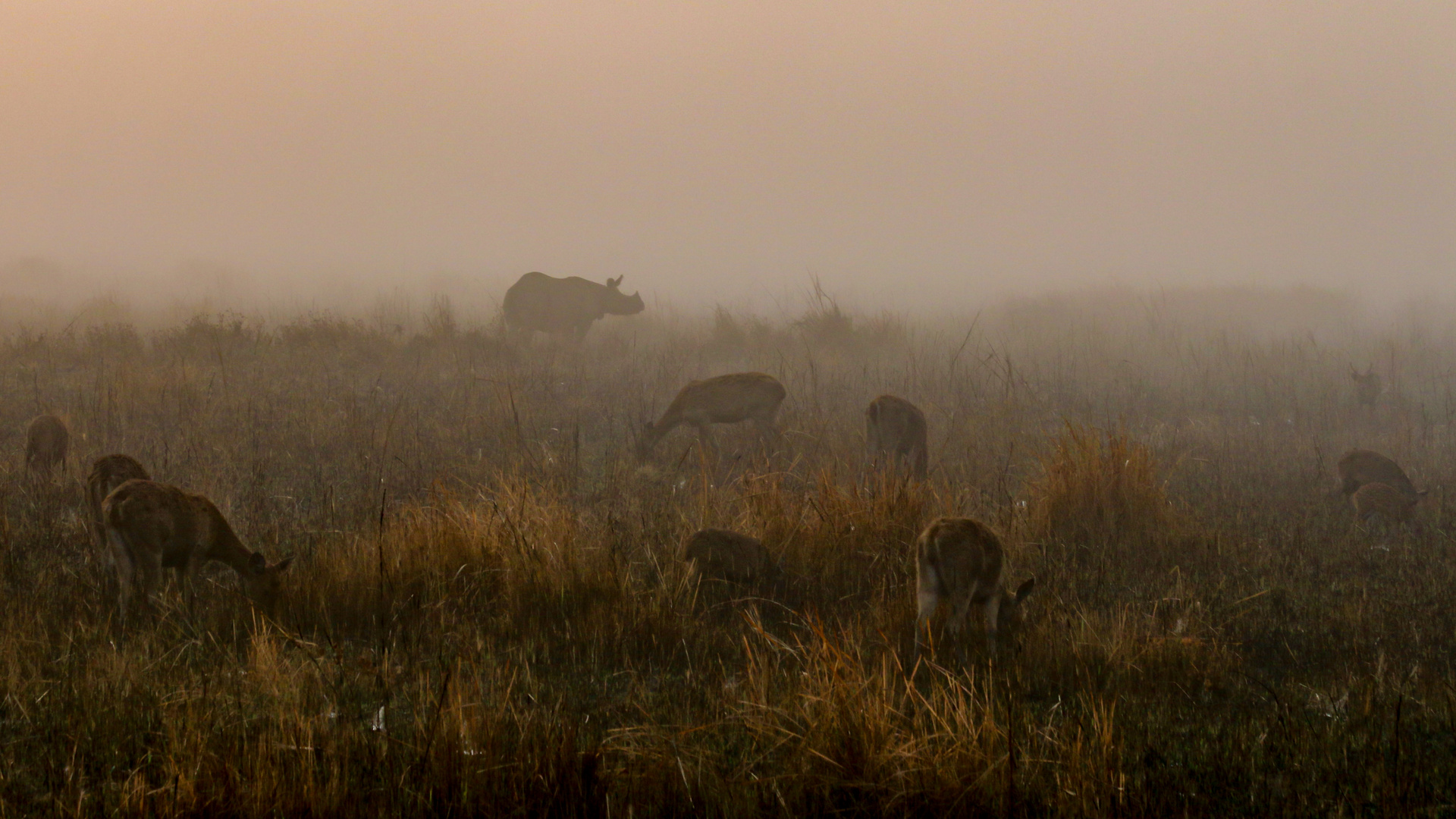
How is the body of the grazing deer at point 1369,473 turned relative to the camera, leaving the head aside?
to the viewer's right

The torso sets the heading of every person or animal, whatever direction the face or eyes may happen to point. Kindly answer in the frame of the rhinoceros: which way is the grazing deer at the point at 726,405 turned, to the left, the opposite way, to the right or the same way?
the opposite way

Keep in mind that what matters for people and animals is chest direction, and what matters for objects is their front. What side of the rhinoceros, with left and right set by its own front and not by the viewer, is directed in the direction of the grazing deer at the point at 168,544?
right

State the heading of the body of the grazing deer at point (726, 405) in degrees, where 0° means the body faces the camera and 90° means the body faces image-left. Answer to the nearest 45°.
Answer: approximately 90°

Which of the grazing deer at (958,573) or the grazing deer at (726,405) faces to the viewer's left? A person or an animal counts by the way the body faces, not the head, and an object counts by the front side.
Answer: the grazing deer at (726,405)

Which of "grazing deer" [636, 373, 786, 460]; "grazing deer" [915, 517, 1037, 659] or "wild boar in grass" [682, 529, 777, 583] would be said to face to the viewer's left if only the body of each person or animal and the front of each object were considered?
"grazing deer" [636, 373, 786, 460]

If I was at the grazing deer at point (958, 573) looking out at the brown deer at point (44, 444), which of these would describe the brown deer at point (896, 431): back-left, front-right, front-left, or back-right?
front-right

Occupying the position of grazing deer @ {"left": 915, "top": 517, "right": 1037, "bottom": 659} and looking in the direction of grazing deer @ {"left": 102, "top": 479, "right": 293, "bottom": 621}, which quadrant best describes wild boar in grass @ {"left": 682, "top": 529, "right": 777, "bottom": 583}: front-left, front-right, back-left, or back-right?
front-right

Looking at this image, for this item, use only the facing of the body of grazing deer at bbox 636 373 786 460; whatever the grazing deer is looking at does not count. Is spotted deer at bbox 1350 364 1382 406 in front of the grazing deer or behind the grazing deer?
behind

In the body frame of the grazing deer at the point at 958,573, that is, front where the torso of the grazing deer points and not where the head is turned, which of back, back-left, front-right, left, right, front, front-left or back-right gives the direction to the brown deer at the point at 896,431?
front-left

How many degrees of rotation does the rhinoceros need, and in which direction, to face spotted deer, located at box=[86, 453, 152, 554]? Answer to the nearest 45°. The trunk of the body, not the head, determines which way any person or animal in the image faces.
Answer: approximately 90° to its right

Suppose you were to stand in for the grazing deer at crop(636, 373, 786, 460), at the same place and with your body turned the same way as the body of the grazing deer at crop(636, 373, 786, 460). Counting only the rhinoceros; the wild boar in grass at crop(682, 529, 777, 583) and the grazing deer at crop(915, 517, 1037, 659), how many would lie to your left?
2

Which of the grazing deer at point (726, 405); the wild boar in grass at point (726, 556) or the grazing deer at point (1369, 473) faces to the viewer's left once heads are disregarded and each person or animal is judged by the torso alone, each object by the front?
the grazing deer at point (726, 405)

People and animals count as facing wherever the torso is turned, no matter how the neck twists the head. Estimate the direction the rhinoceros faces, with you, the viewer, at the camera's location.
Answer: facing to the right of the viewer

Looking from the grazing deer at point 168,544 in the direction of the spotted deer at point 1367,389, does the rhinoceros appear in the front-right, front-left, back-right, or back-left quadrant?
front-left

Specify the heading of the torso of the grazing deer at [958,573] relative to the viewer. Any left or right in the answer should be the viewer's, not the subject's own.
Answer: facing away from the viewer and to the right of the viewer

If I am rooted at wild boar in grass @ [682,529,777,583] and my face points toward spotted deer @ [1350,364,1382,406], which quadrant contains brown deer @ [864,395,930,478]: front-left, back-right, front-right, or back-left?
front-left
